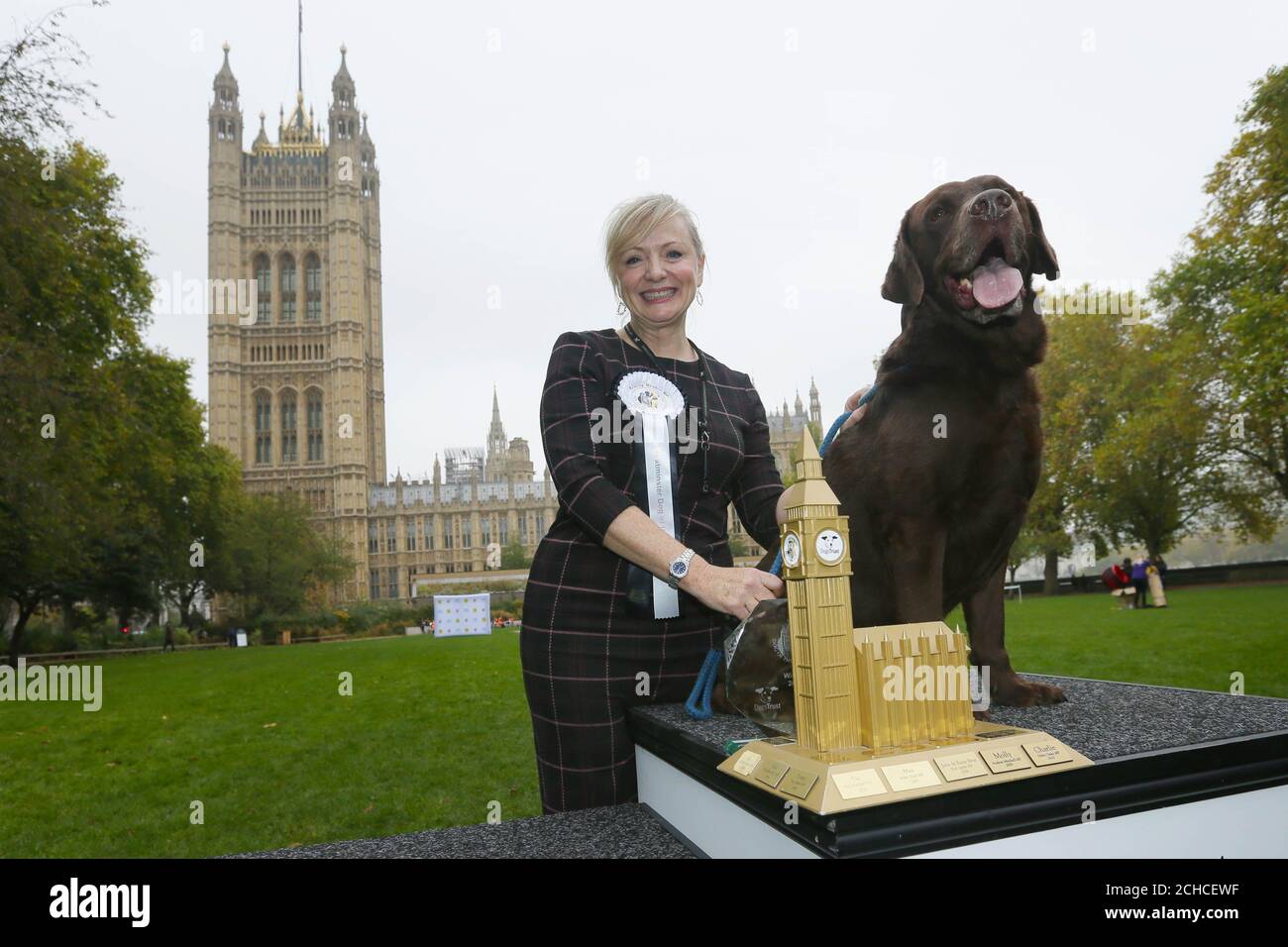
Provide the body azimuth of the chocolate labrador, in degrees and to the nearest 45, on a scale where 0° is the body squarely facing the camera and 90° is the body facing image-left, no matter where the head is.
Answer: approximately 315°

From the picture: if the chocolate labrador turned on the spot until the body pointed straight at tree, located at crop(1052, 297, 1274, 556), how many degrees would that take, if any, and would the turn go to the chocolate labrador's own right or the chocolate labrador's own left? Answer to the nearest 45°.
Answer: approximately 135° to the chocolate labrador's own left

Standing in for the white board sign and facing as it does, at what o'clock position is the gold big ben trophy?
The gold big ben trophy is roughly at 12 o'clock from the white board sign.

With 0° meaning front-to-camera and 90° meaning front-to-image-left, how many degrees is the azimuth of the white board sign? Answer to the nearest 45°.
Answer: approximately 0°

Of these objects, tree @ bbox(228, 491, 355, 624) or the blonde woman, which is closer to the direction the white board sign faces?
the blonde woman

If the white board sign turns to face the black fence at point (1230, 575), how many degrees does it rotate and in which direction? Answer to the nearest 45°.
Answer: approximately 90° to its left

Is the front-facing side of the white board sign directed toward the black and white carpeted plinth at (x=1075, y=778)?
yes

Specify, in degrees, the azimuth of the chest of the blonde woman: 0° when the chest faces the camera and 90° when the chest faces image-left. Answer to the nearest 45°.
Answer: approximately 315°

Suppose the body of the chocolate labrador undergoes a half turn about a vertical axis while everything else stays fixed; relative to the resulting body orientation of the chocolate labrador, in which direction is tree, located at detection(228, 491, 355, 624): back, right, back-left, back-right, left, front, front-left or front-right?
front

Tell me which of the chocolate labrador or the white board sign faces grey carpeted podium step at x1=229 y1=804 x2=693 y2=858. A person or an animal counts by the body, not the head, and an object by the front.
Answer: the white board sign

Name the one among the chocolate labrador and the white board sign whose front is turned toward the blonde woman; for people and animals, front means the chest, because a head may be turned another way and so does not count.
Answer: the white board sign
